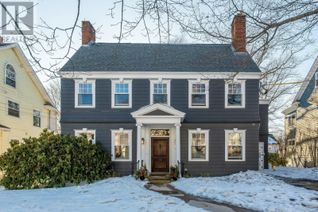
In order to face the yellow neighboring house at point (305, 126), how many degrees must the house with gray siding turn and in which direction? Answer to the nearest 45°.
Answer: approximately 135° to its left

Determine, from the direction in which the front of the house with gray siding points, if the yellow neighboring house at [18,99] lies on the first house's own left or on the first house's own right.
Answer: on the first house's own right

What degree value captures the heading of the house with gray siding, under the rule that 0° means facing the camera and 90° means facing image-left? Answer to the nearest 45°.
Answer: approximately 0°

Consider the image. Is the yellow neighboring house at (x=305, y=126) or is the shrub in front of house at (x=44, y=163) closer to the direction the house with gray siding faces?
the shrub in front of house
